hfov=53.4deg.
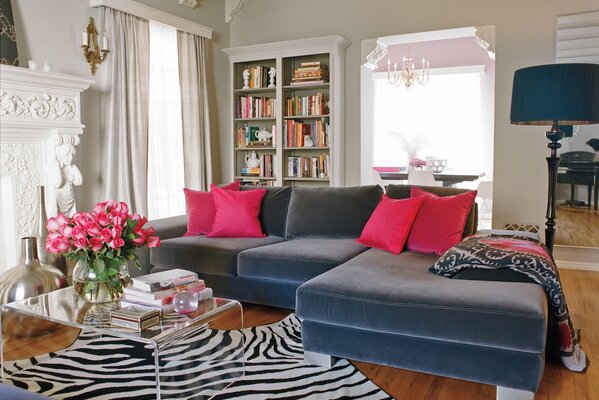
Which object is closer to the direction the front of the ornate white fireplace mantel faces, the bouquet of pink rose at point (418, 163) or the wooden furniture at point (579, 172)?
the wooden furniture

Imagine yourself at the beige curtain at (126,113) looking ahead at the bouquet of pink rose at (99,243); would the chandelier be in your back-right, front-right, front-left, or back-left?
back-left

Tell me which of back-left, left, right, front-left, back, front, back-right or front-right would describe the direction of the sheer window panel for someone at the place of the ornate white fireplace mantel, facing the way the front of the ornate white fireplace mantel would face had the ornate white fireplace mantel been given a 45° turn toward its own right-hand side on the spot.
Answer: back-left

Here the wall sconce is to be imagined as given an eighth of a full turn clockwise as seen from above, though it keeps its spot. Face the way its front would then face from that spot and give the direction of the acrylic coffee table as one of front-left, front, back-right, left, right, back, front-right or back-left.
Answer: front

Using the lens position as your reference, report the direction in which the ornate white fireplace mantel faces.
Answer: facing the viewer and to the right of the viewer

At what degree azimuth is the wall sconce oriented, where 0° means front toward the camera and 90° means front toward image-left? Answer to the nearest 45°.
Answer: approximately 315°

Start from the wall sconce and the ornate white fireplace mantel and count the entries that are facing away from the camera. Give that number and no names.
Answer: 0

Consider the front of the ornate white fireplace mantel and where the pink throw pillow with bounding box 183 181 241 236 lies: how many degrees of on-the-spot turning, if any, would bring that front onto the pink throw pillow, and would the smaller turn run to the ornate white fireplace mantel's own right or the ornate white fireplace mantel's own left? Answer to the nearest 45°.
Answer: approximately 45° to the ornate white fireplace mantel's own left

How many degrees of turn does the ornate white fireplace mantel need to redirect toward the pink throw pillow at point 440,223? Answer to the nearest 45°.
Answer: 0° — it already faces it

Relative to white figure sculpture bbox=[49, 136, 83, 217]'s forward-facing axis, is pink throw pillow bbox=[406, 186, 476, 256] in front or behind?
in front
